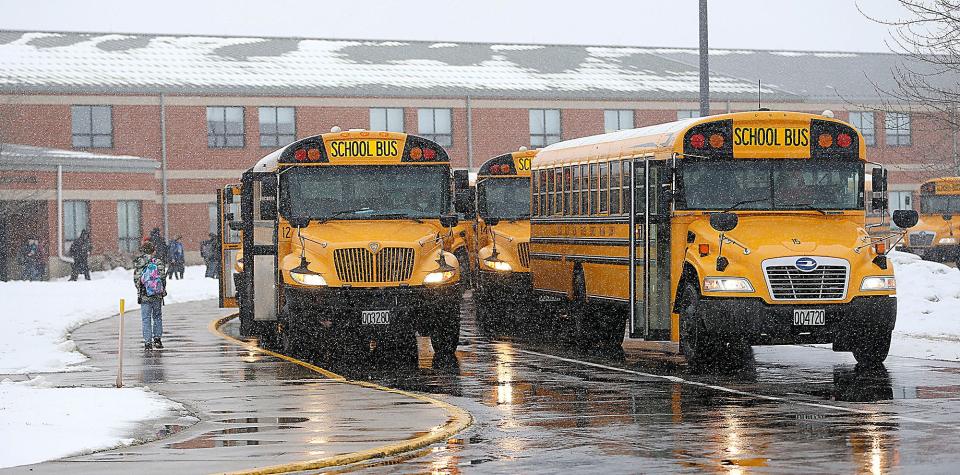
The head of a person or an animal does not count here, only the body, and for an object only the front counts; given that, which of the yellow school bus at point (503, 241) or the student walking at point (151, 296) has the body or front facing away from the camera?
the student walking

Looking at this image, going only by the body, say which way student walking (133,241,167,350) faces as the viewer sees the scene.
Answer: away from the camera

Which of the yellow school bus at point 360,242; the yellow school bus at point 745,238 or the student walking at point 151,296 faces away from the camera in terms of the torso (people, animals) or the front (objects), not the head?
the student walking

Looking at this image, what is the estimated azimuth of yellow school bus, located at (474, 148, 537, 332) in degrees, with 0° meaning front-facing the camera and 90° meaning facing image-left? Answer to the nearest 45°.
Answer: approximately 0°

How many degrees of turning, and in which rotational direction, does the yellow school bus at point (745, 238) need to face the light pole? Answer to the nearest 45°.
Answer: approximately 135° to its left

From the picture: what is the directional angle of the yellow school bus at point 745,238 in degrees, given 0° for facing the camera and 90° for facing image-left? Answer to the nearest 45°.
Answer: approximately 315°

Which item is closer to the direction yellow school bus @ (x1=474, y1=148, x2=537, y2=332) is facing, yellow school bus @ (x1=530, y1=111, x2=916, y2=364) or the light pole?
the yellow school bus

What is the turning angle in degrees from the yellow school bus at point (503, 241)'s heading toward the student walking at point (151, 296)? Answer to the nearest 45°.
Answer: approximately 45° to its right

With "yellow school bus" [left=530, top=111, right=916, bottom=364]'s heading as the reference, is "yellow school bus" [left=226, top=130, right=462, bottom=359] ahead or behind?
behind

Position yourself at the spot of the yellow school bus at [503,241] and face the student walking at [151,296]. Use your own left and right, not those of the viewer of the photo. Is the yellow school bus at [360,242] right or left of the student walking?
left

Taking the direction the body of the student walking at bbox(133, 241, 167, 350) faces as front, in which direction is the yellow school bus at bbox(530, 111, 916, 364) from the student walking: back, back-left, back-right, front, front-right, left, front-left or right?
back-right

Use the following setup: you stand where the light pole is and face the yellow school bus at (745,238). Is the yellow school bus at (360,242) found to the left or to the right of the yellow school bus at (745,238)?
right

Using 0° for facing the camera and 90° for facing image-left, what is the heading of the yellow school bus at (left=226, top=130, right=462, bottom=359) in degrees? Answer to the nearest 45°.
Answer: approximately 0°
